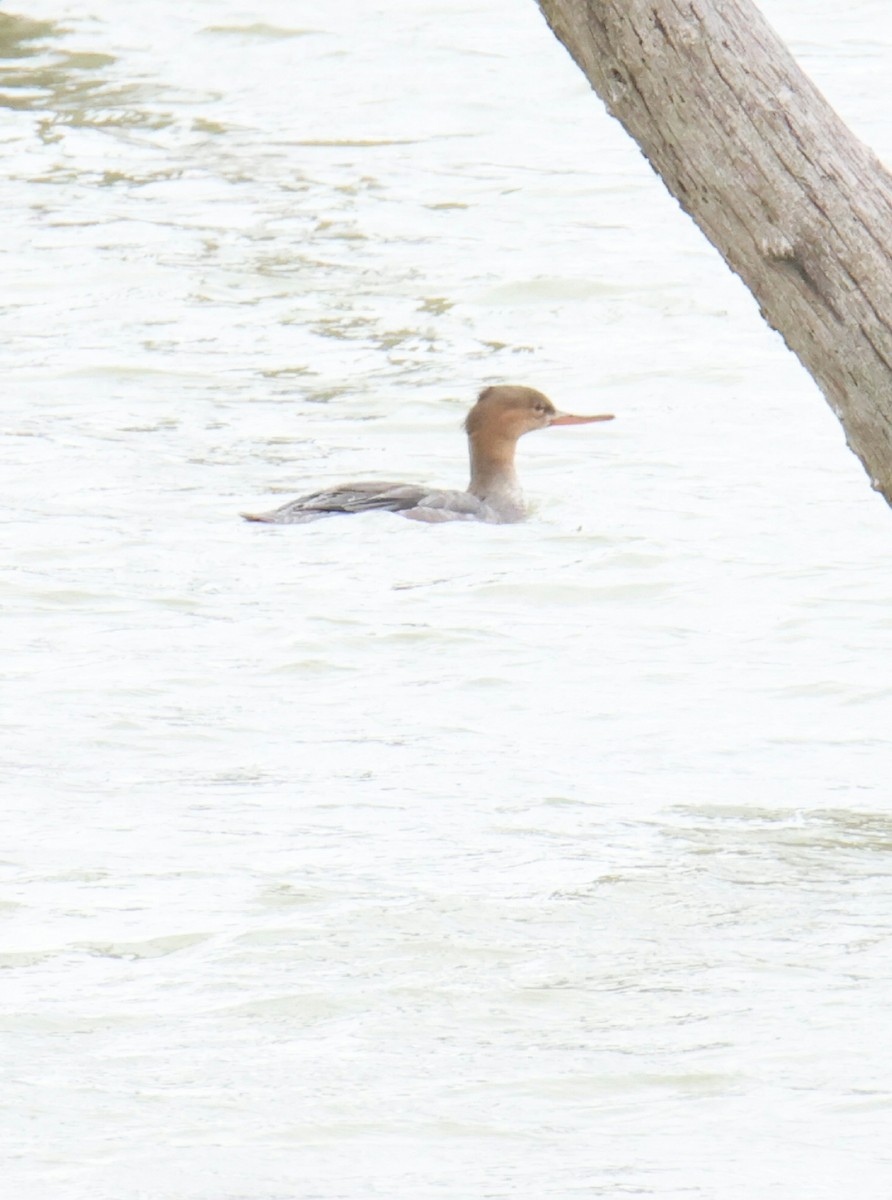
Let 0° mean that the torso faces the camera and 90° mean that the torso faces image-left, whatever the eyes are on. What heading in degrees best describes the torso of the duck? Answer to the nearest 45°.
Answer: approximately 270°
